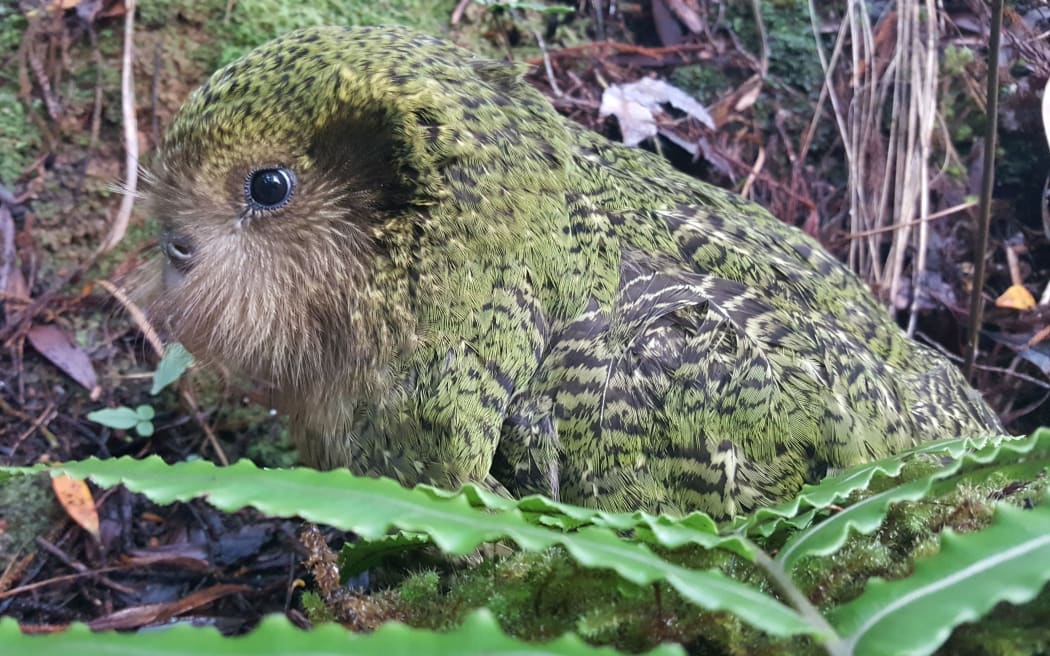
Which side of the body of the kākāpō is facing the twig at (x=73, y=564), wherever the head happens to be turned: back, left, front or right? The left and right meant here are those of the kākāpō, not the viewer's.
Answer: front

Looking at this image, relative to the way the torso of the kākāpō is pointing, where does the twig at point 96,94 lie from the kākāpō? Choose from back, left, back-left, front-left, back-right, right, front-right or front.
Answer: front-right

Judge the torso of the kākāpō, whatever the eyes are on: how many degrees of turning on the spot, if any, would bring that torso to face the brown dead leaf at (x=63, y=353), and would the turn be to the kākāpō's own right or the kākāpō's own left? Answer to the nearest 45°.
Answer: approximately 45° to the kākāpō's own right

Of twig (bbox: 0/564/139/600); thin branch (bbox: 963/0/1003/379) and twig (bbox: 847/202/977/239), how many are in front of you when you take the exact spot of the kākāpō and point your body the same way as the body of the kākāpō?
1

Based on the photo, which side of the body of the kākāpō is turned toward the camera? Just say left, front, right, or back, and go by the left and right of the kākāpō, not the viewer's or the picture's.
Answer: left

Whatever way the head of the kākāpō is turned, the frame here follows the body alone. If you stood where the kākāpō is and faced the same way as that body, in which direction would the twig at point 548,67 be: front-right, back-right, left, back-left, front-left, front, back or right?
right

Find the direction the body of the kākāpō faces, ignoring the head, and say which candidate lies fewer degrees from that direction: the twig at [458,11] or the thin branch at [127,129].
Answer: the thin branch
